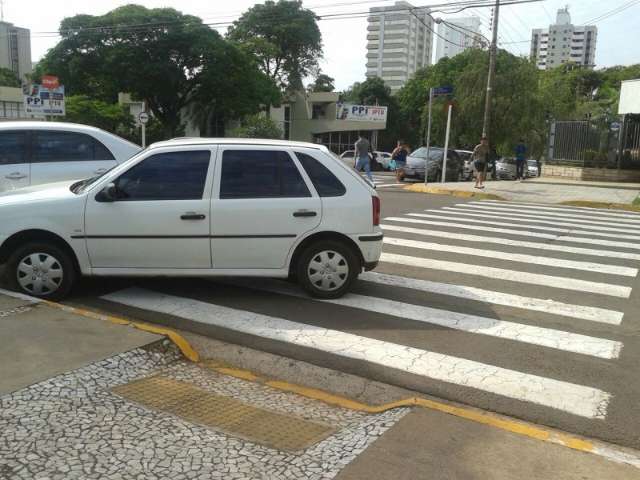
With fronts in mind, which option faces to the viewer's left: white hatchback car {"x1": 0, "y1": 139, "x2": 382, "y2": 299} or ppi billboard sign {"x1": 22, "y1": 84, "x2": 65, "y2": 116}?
the white hatchback car

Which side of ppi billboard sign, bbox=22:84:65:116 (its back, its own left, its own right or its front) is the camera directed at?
front

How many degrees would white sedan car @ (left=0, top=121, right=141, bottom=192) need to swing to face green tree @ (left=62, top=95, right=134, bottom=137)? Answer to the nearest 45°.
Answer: approximately 90° to its right

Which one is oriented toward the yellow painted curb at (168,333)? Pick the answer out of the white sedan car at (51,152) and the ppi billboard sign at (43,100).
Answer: the ppi billboard sign

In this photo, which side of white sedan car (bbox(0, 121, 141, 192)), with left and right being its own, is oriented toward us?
left

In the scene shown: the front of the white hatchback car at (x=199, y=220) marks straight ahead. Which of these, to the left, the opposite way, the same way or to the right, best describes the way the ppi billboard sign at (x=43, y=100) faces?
to the left

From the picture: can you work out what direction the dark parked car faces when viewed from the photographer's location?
facing the viewer and to the left of the viewer

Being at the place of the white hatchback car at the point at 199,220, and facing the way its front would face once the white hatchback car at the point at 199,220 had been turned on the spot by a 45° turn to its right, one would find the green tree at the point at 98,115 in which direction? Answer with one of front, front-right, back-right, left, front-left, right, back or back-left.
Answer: front-right

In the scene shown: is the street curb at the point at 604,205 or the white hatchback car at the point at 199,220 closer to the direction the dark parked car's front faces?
the white hatchback car

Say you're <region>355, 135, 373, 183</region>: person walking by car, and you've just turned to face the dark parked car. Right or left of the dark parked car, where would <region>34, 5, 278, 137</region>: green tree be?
left

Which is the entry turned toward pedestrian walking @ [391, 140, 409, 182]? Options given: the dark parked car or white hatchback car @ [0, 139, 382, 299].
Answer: the dark parked car

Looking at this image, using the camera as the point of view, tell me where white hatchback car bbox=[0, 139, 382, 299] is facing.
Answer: facing to the left of the viewer

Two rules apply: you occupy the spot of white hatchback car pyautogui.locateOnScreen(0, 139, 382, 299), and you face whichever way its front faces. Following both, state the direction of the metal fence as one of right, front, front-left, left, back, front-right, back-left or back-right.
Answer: back-right

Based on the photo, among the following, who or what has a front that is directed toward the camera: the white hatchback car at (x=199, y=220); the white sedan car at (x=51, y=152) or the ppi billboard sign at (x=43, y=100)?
the ppi billboard sign

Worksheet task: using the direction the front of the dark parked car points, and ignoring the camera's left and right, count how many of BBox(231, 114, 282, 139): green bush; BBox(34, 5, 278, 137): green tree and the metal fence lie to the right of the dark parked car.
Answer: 2
